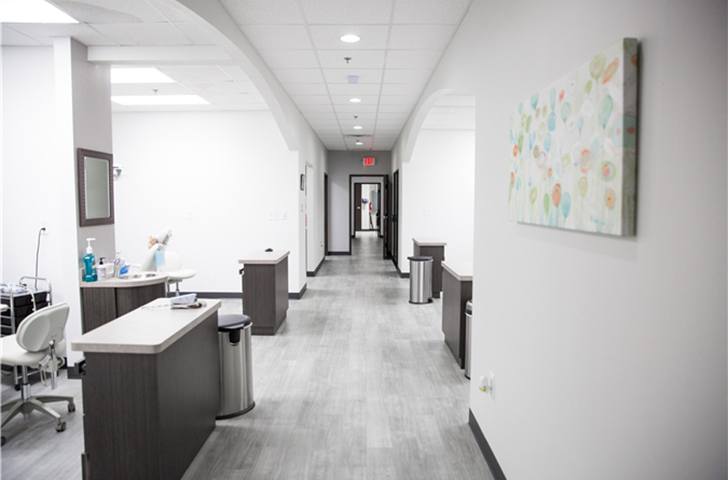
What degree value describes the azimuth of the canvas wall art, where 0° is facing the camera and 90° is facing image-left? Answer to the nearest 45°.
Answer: approximately 45°

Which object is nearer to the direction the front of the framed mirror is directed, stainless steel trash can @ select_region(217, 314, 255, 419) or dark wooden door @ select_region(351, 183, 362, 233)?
the stainless steel trash can

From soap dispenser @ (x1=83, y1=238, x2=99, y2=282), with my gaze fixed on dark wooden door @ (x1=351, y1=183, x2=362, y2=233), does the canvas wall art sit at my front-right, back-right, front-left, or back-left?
back-right

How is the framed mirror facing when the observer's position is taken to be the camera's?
facing the viewer and to the right of the viewer

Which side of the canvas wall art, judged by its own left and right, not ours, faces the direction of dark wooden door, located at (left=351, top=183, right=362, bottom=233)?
right

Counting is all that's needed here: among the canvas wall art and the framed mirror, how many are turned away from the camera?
0

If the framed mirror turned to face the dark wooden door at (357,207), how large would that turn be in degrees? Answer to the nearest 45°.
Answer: approximately 90° to its left

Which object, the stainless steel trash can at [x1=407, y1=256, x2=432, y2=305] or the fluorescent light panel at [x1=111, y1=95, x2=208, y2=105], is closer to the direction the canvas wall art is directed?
the fluorescent light panel
